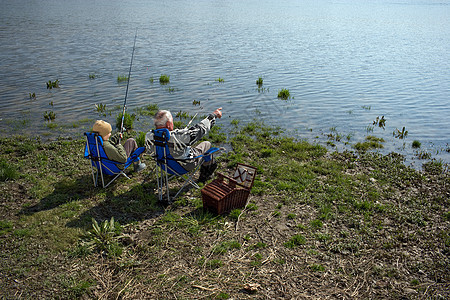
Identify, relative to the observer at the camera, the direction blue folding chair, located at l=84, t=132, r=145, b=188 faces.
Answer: facing away from the viewer and to the right of the viewer

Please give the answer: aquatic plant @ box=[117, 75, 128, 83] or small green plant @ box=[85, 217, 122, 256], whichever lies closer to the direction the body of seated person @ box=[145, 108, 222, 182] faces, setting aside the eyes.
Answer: the aquatic plant

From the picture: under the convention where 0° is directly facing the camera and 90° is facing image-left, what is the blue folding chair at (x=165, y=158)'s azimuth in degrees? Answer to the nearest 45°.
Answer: approximately 225°

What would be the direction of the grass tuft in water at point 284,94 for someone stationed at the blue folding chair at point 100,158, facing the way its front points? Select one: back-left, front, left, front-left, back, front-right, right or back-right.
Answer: front

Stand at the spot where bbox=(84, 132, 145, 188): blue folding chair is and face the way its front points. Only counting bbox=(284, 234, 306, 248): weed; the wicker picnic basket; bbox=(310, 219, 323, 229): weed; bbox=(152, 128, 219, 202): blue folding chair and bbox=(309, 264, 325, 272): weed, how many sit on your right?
5

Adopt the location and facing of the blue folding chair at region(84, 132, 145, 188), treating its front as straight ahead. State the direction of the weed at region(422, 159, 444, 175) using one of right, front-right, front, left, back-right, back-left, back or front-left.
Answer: front-right

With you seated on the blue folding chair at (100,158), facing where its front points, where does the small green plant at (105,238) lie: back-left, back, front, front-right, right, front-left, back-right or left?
back-right

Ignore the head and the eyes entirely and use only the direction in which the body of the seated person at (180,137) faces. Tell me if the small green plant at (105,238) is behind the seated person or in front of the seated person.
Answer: behind

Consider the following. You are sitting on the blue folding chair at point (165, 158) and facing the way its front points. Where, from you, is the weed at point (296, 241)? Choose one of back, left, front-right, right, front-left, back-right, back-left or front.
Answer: right

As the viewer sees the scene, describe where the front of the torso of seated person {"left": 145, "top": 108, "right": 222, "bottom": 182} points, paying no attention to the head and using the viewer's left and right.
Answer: facing away from the viewer and to the right of the viewer

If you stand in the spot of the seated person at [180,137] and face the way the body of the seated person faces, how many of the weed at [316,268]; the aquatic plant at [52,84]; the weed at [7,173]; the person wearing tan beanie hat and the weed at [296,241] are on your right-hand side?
2

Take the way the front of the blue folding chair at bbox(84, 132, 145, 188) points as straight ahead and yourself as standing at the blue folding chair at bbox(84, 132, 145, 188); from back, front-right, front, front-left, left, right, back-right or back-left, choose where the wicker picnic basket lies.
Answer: right

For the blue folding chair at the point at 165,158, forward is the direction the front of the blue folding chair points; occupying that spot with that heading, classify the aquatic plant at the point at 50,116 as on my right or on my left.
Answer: on my left

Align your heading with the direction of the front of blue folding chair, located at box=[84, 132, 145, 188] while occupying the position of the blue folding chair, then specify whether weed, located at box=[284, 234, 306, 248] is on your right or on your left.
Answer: on your right

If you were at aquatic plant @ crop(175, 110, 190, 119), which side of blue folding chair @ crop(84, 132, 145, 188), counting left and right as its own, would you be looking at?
front

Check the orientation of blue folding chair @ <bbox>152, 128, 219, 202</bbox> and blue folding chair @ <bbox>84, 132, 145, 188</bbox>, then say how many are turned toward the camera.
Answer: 0

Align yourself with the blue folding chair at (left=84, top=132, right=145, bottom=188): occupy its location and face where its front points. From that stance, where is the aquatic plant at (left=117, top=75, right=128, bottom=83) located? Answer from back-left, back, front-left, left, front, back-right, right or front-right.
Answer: front-left

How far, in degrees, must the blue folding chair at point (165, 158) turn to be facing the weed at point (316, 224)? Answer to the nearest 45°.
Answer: approximately 90° to its right
